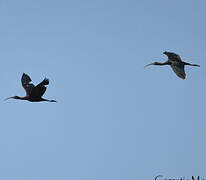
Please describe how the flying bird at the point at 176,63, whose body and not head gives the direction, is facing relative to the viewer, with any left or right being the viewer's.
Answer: facing to the left of the viewer

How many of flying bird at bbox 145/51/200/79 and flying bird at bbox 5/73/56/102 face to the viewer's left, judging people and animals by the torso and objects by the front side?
2

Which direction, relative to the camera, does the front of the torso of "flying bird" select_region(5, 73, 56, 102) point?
to the viewer's left

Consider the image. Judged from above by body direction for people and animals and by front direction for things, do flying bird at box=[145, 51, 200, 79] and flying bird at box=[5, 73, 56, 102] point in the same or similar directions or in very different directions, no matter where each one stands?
same or similar directions

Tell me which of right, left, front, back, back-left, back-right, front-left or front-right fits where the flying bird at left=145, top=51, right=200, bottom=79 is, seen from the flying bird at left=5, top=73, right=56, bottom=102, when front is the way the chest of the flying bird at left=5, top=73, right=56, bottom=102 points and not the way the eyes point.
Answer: back

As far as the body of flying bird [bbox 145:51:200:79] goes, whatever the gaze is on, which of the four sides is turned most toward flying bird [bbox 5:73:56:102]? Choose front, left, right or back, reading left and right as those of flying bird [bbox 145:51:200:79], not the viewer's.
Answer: front
